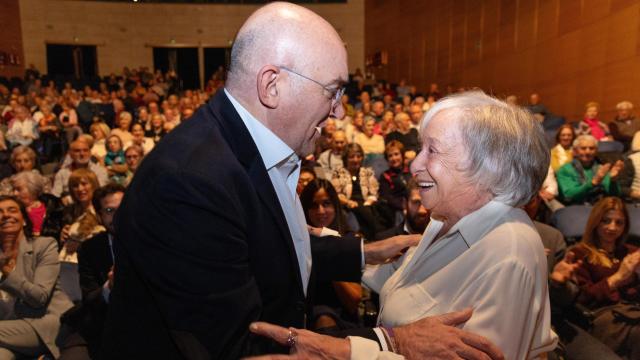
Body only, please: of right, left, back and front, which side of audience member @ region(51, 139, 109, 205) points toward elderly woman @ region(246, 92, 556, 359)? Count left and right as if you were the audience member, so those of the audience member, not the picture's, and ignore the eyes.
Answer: front

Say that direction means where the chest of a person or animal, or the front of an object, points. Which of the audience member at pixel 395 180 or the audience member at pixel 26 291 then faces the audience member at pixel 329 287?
the audience member at pixel 395 180

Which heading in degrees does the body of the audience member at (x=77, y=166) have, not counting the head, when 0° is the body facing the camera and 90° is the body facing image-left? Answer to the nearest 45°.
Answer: approximately 0°

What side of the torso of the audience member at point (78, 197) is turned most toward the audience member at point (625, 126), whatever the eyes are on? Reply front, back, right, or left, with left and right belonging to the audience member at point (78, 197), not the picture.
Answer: left

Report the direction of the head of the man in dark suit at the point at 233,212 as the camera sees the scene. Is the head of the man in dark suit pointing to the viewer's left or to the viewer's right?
to the viewer's right

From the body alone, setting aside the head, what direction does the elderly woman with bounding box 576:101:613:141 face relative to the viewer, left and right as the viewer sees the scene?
facing the viewer

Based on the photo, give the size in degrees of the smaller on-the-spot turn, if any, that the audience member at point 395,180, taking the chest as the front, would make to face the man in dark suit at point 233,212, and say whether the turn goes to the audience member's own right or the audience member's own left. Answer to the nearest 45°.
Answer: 0° — they already face them

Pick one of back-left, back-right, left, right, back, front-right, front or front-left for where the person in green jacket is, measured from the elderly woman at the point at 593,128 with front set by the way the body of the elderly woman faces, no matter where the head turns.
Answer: front

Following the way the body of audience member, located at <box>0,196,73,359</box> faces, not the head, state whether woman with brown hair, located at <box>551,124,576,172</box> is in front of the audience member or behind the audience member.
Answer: behind

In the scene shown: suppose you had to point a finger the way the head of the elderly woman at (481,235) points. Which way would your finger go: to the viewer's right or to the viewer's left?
to the viewer's left

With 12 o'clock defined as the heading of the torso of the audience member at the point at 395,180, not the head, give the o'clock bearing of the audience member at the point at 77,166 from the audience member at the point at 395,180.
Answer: the audience member at the point at 77,166 is roughly at 3 o'clock from the audience member at the point at 395,180.

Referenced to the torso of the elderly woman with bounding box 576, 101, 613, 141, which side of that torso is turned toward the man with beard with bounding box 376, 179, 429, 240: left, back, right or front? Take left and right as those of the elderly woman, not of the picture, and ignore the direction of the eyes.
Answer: front

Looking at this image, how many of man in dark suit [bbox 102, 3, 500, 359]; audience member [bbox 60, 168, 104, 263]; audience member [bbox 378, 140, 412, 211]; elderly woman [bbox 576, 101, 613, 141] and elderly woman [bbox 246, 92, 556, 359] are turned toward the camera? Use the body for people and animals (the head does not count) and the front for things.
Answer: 3

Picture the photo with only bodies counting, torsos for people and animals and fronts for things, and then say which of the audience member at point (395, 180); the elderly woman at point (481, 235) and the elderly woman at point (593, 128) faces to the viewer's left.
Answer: the elderly woman at point (481, 235)
